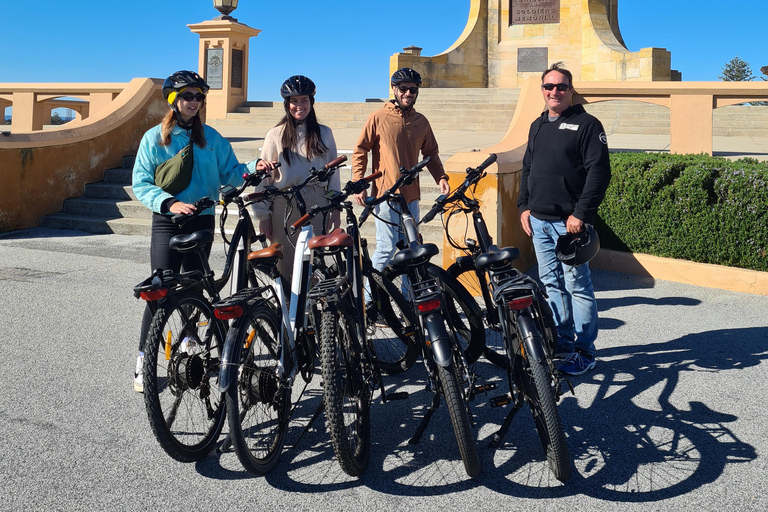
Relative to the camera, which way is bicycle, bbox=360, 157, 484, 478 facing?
away from the camera

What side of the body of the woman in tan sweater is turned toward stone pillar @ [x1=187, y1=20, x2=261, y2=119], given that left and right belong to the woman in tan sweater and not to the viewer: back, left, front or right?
back

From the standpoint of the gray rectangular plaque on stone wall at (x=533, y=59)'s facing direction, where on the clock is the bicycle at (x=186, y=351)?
The bicycle is roughly at 12 o'clock from the gray rectangular plaque on stone wall.

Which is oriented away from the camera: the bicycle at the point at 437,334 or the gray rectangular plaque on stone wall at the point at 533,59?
the bicycle

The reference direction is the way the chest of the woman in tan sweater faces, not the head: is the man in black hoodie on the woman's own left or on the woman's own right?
on the woman's own left

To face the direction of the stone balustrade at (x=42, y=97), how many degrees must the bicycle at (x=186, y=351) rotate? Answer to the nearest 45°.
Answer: approximately 45° to its left

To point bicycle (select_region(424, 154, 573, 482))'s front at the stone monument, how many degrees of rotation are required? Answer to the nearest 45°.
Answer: approximately 45° to its right

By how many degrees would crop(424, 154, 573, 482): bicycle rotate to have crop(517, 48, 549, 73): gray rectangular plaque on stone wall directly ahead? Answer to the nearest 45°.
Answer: approximately 45° to its right
